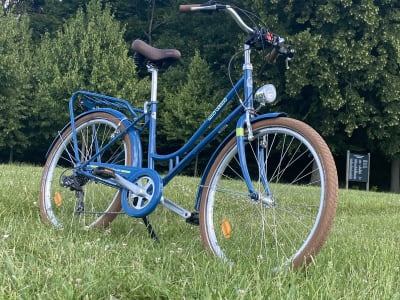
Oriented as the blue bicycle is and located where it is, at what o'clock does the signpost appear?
The signpost is roughly at 8 o'clock from the blue bicycle.

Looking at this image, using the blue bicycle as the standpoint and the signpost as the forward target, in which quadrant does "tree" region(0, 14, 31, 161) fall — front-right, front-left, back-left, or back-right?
front-left

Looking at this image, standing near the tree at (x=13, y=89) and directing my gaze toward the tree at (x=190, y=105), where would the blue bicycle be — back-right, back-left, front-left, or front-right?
front-right

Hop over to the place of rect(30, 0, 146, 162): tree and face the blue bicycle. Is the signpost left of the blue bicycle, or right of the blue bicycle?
left

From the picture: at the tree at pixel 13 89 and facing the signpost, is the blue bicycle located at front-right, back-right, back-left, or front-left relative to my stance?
front-right

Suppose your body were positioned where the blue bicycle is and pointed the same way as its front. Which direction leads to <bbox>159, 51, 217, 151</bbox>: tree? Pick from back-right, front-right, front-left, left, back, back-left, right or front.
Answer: back-left

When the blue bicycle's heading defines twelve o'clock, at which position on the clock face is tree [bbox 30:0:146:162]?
The tree is roughly at 7 o'clock from the blue bicycle.

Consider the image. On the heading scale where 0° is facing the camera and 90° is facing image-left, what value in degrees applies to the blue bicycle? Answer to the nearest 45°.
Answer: approximately 315°

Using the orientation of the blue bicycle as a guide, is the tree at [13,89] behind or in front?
behind
